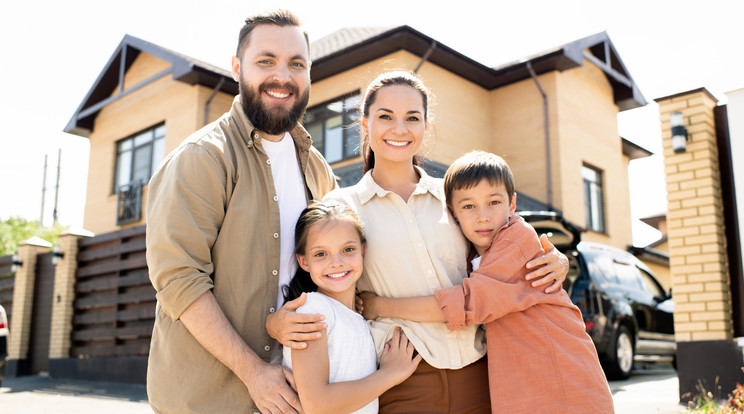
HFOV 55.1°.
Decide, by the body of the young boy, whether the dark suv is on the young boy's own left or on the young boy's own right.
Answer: on the young boy's own right

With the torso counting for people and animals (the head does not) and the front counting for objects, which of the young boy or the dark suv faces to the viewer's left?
the young boy

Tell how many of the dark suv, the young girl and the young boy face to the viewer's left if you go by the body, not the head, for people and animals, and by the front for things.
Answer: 1

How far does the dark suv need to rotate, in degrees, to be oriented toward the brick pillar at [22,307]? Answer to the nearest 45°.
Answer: approximately 135° to its left

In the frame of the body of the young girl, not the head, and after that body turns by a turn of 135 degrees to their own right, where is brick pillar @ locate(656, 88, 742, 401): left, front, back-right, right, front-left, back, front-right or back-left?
back-right

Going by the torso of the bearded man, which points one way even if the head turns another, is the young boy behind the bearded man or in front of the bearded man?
in front

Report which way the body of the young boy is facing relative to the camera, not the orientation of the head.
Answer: to the viewer's left

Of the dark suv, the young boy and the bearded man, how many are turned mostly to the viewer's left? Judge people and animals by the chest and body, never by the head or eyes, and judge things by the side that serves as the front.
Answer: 1

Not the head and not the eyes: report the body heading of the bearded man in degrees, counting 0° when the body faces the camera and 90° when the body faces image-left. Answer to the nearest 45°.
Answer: approximately 315°

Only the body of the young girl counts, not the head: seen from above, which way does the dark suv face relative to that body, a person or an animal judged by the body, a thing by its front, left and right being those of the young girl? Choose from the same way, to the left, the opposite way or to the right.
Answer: to the left

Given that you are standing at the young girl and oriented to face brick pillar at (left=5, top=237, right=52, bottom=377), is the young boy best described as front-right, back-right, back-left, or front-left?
back-right
